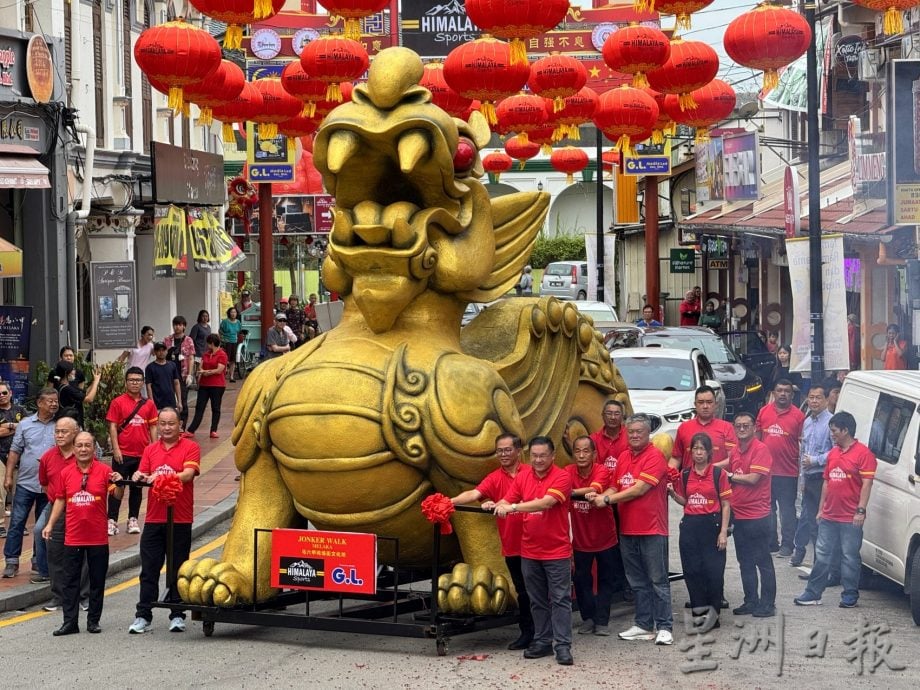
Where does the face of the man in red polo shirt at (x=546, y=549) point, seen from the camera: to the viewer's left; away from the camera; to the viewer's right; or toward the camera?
toward the camera

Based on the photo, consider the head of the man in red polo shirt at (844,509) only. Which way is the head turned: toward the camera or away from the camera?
toward the camera

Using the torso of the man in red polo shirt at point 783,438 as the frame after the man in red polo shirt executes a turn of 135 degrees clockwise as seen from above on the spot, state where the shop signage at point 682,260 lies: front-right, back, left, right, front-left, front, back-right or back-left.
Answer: front-right

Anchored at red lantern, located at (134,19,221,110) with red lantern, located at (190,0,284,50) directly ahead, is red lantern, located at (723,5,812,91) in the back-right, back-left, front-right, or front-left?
front-left

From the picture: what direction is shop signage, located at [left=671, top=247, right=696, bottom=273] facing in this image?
toward the camera

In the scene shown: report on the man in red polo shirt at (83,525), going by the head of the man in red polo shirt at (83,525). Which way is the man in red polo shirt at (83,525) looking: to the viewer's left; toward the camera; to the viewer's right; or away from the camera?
toward the camera

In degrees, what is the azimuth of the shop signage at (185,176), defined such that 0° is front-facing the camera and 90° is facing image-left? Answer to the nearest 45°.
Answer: approximately 315°

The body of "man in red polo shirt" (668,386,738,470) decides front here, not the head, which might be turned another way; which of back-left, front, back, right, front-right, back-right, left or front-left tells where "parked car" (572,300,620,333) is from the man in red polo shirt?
back

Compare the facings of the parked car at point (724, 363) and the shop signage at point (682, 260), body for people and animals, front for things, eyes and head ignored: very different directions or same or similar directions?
same or similar directions

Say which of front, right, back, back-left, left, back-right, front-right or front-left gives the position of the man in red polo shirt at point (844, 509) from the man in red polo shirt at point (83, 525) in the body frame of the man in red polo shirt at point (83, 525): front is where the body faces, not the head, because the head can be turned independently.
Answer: left

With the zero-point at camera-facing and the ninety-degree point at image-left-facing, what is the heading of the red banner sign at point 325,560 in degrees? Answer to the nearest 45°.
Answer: approximately 0°

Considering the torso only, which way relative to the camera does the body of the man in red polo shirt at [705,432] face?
toward the camera

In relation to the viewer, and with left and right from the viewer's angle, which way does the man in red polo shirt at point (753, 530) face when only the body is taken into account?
facing the viewer and to the left of the viewer

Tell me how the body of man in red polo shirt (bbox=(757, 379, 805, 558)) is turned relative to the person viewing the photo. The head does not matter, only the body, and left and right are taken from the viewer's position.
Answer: facing the viewer

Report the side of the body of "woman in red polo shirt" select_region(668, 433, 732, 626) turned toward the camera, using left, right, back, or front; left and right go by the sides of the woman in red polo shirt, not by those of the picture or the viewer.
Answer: front

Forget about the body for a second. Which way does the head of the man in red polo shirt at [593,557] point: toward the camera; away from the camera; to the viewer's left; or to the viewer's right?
toward the camera
